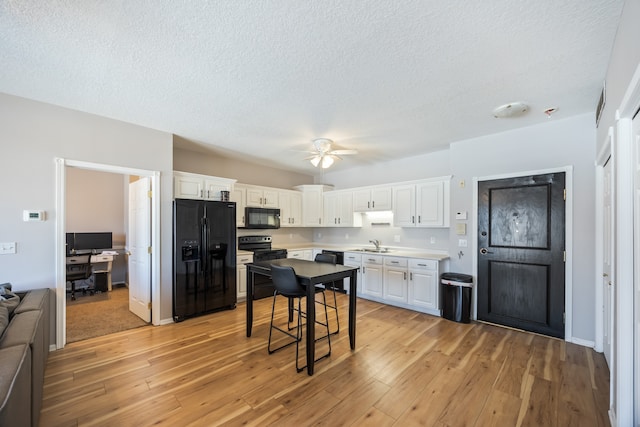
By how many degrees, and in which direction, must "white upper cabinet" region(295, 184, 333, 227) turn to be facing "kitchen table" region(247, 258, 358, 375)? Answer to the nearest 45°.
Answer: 0° — it already faces it

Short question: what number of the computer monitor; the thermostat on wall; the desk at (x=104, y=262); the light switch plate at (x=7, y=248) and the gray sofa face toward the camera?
4

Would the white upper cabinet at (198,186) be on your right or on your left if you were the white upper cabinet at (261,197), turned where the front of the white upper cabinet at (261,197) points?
on your right

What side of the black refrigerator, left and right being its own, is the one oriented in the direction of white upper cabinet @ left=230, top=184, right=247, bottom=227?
left

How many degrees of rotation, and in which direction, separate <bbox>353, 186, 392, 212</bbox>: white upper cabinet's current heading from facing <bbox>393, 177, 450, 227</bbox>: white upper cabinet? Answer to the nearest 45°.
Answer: approximately 90° to its left

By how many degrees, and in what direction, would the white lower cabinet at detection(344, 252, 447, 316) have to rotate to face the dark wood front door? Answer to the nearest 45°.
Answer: approximately 135° to its left

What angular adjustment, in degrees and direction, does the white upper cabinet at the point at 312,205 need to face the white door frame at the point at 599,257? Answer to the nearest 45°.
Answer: approximately 45° to its left

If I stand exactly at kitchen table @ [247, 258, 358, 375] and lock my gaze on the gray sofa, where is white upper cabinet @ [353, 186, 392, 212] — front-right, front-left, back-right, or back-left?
back-right

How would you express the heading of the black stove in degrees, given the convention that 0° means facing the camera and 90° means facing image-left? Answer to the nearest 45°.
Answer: approximately 315°

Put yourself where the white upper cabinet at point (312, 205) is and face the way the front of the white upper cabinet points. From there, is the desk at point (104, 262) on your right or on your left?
on your right

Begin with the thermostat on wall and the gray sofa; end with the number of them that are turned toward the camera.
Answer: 1
